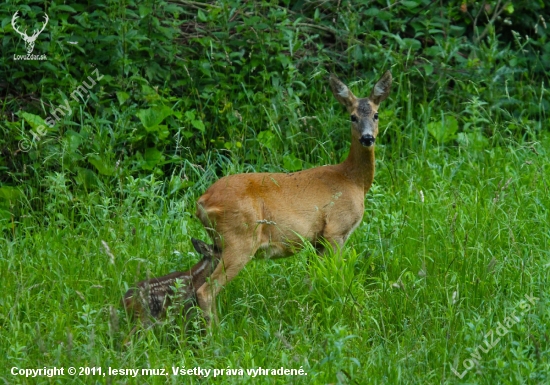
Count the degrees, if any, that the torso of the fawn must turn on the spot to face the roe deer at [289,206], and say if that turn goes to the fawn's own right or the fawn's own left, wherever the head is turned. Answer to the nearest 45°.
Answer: approximately 45° to the fawn's own left

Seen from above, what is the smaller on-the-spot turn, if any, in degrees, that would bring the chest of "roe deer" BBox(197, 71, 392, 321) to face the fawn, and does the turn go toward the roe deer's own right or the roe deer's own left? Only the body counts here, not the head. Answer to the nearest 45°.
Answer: approximately 135° to the roe deer's own right

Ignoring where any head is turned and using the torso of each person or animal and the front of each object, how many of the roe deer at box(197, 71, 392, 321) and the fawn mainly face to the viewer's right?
2

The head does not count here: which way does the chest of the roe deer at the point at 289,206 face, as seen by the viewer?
to the viewer's right

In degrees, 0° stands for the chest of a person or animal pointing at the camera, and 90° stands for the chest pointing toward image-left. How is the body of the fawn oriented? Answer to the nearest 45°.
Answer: approximately 270°
